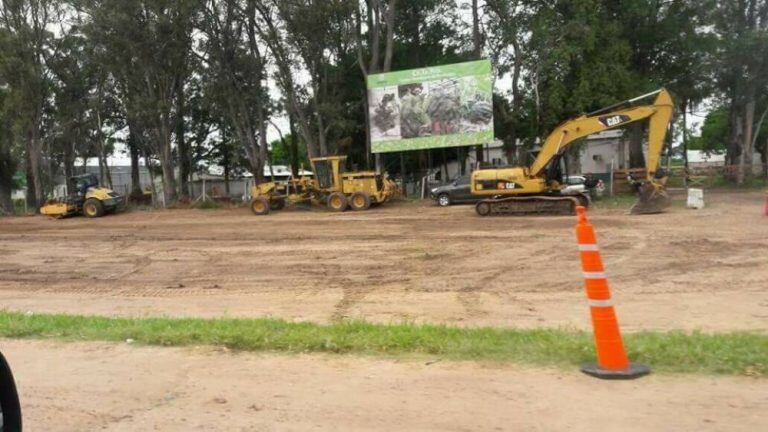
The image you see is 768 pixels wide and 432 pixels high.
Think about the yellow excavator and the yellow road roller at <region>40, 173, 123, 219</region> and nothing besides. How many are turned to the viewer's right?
1

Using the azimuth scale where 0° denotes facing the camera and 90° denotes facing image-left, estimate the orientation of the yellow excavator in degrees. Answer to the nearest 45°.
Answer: approximately 270°

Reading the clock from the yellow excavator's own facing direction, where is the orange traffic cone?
The orange traffic cone is roughly at 3 o'clock from the yellow excavator.

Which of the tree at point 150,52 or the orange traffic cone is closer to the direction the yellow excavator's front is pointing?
the orange traffic cone

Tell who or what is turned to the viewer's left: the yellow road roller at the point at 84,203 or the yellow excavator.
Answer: the yellow road roller

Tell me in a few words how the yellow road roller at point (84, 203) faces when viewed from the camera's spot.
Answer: facing to the left of the viewer

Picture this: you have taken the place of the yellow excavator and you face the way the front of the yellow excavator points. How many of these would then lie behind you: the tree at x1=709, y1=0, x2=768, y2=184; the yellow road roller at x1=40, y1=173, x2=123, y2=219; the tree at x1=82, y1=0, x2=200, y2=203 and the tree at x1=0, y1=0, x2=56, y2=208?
3

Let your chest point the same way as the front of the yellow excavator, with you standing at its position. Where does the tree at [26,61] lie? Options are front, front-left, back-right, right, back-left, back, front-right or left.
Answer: back

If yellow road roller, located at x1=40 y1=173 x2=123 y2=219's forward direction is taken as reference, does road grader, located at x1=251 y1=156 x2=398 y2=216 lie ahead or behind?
behind

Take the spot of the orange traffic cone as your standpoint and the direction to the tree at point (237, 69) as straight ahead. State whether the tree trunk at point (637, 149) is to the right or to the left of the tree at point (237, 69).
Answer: right

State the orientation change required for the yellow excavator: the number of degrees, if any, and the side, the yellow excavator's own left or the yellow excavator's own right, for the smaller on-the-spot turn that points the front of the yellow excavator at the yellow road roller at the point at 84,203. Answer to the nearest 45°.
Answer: approximately 180°

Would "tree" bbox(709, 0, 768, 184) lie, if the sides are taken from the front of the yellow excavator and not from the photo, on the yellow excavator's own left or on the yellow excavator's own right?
on the yellow excavator's own left
